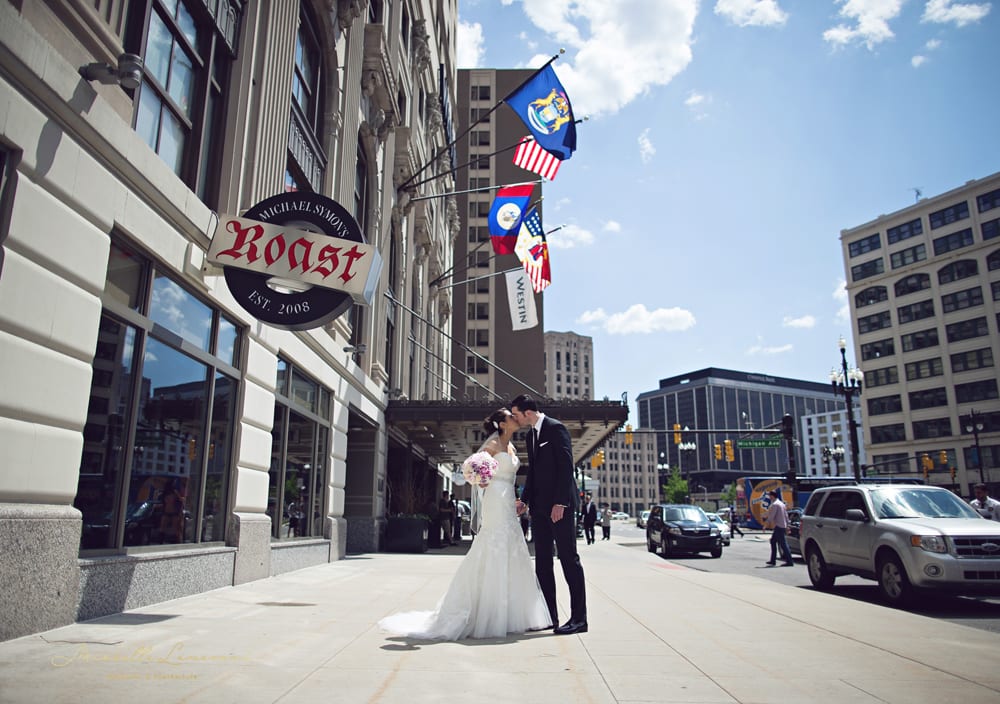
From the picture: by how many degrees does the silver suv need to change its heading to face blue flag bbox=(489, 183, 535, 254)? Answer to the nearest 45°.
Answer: approximately 180°

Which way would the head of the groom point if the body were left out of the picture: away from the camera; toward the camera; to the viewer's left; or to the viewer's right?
to the viewer's left

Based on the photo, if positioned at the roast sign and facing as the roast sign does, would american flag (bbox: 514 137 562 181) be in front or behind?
behind

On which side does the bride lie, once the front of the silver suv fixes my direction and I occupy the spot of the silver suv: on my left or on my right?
on my right

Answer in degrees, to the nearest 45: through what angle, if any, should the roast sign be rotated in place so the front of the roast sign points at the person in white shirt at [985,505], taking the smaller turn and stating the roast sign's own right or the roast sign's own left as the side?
approximately 90° to the roast sign's own left

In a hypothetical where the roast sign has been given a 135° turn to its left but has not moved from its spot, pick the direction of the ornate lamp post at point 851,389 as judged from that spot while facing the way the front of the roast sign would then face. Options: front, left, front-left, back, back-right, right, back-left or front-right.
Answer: front

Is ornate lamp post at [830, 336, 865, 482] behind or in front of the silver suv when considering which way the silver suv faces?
behind

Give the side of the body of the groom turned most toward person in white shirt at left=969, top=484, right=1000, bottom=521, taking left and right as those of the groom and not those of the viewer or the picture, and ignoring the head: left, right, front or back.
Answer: back
